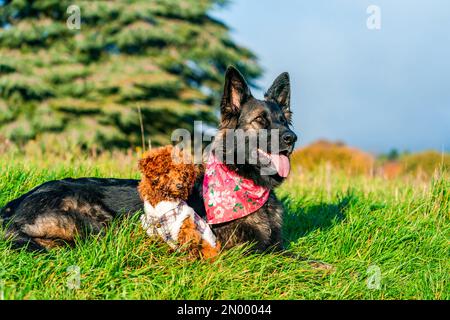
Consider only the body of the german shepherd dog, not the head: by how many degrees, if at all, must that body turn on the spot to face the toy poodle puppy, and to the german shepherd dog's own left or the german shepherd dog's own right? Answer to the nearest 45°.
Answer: approximately 45° to the german shepherd dog's own right

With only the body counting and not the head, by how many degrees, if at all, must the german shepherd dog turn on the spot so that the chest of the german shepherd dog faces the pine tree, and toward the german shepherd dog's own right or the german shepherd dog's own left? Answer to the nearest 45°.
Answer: approximately 90° to the german shepherd dog's own left

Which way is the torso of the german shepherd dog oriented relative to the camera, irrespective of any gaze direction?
to the viewer's right

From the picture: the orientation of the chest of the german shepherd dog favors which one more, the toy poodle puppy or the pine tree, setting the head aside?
the toy poodle puppy
